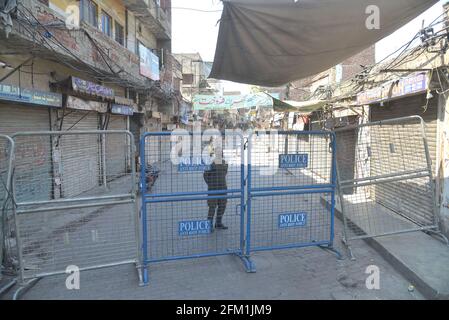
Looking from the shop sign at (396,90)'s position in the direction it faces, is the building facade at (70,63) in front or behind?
in front

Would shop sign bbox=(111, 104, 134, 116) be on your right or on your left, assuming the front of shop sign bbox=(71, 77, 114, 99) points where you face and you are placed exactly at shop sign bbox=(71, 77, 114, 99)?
on your left

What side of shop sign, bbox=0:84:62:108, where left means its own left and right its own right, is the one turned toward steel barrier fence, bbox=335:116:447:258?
front

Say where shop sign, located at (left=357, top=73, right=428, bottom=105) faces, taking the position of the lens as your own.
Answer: facing the viewer and to the left of the viewer

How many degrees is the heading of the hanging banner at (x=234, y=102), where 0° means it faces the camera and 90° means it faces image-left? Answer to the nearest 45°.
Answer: approximately 0°

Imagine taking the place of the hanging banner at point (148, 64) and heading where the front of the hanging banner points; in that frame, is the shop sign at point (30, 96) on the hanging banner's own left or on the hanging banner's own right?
on the hanging banner's own right

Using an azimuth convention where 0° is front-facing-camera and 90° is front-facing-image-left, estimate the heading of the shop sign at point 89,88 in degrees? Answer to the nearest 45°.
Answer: approximately 315°

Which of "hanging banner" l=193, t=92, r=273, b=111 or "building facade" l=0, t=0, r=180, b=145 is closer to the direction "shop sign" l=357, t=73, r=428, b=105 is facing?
the building facade

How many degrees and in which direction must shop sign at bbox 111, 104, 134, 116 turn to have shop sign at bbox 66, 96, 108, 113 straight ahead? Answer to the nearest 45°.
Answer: approximately 45° to its right

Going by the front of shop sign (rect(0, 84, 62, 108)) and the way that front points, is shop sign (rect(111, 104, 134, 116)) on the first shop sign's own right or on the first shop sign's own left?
on the first shop sign's own left

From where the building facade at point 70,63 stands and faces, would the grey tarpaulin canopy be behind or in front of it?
in front

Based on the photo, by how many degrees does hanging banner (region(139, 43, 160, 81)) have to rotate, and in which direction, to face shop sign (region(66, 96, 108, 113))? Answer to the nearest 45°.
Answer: approximately 45° to its right

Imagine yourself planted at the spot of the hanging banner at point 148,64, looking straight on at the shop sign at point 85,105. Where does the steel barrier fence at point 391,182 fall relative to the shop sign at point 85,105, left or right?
left

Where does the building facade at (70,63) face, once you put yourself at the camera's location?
facing the viewer and to the right of the viewer
